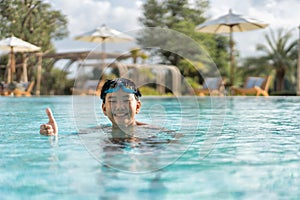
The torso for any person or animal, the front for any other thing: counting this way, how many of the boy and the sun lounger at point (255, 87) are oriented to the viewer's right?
0

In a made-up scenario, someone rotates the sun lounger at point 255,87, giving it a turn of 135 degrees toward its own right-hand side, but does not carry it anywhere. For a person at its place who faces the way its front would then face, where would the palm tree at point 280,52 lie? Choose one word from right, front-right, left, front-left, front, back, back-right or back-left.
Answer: front

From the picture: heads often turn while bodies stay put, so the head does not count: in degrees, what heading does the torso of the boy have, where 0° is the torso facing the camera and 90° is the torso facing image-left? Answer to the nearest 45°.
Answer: approximately 0°

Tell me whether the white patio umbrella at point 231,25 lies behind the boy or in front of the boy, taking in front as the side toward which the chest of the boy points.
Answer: behind

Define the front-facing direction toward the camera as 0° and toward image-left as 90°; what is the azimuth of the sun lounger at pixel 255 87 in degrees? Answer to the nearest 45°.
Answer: approximately 45°
